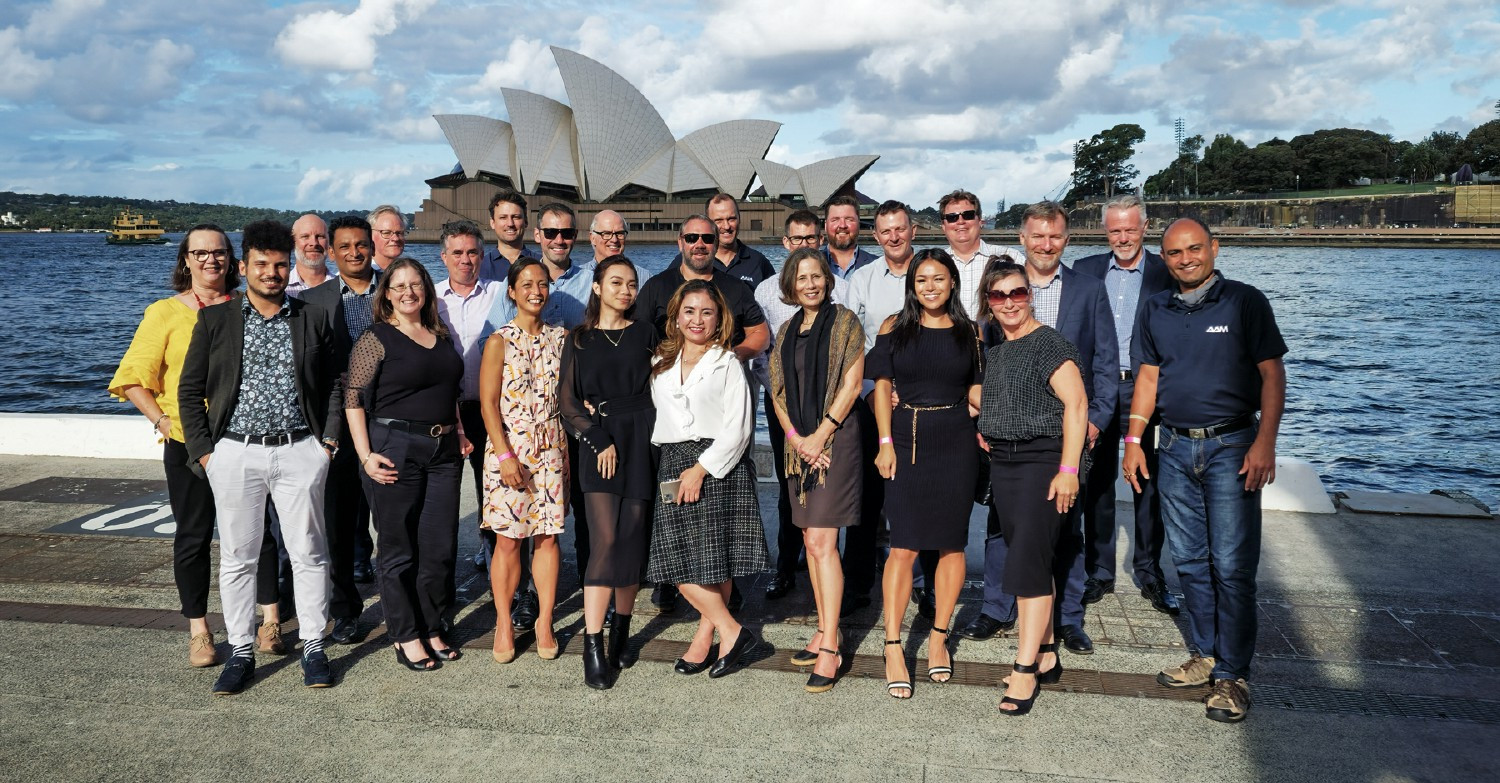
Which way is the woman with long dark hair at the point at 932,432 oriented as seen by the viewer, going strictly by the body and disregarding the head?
toward the camera

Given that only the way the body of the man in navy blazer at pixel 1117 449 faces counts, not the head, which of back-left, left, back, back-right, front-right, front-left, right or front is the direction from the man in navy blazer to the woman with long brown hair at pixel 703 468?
front-right

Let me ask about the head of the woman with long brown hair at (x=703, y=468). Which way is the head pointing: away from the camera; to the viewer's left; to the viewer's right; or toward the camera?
toward the camera

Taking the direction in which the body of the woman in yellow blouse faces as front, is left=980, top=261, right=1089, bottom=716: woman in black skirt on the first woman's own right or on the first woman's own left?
on the first woman's own left

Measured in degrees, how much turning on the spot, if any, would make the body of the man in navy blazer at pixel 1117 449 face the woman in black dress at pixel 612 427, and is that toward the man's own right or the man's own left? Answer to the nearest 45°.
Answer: approximately 45° to the man's own right

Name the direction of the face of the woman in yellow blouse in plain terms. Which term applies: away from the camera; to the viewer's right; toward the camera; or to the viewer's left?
toward the camera

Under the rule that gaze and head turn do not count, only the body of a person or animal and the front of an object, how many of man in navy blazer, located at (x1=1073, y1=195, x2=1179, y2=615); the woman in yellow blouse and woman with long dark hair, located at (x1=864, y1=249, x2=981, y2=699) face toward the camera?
3

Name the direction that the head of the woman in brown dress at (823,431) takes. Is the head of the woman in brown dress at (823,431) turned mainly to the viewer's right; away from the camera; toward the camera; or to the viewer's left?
toward the camera

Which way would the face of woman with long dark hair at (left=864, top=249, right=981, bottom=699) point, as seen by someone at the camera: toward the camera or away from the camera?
toward the camera

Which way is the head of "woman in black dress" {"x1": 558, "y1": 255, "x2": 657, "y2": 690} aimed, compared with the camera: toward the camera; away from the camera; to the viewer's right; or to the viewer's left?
toward the camera

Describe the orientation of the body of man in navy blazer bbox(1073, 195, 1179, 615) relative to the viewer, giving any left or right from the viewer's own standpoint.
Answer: facing the viewer

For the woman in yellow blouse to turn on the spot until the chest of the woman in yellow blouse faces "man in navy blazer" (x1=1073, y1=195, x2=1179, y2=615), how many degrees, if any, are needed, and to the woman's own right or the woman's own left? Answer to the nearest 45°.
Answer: approximately 90° to the woman's own left

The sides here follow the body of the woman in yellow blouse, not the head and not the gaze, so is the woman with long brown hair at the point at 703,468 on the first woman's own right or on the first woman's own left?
on the first woman's own left

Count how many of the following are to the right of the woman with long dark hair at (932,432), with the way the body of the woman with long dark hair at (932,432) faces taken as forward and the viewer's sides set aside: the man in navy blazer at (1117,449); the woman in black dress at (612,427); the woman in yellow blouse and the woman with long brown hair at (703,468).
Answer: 3

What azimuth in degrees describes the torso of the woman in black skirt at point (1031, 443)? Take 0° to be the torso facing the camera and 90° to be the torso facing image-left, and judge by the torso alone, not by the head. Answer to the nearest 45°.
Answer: approximately 45°

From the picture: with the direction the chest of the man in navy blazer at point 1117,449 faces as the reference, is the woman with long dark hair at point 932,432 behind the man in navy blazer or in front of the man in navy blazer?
in front

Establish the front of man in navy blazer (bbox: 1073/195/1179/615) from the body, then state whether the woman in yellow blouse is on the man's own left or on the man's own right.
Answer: on the man's own right
